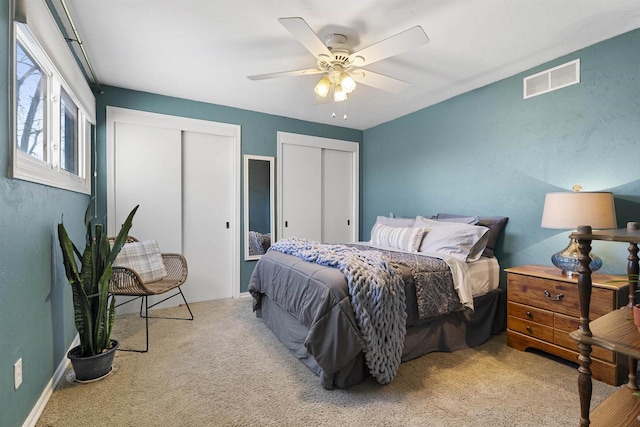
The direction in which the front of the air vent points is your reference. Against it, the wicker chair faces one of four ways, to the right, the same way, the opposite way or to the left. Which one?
the opposite way

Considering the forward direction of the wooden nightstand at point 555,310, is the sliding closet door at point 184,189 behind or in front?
in front

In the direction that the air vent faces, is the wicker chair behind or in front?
in front

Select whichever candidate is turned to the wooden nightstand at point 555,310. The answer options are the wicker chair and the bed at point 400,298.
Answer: the wicker chair

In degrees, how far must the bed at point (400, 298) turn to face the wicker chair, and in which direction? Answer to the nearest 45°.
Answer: approximately 45° to its right

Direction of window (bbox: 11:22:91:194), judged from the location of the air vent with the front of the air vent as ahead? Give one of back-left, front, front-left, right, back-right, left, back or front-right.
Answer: front

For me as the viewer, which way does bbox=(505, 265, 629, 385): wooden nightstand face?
facing the viewer and to the left of the viewer

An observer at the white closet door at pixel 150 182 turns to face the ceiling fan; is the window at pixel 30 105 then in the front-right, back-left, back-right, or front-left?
front-right

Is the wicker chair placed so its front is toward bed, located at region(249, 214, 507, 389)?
yes
